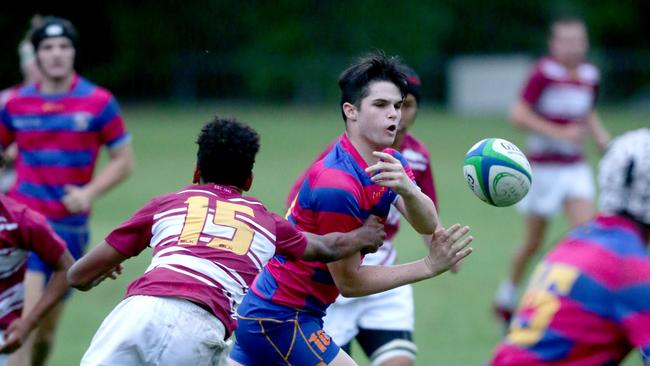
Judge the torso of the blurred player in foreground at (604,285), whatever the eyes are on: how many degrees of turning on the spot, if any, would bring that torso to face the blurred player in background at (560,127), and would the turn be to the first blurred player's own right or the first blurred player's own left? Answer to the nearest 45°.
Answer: approximately 45° to the first blurred player's own left

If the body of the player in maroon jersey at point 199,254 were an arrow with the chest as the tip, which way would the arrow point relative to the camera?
away from the camera

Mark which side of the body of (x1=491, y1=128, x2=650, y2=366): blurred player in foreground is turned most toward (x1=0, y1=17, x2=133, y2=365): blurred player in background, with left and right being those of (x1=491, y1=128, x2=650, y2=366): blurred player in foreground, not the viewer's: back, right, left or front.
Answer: left

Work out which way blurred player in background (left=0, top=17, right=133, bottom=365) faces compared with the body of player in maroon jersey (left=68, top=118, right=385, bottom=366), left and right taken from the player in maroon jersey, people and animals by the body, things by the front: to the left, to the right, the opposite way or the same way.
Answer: the opposite way

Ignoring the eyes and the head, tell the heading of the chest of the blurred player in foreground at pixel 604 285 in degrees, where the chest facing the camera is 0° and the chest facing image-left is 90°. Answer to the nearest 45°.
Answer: approximately 225°

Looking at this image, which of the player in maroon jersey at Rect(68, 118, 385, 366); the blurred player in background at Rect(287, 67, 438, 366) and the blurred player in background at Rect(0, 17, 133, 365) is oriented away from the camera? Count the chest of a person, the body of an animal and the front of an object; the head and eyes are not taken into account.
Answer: the player in maroon jersey

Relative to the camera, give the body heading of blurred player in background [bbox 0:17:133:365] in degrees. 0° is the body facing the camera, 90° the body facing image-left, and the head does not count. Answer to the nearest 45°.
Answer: approximately 0°

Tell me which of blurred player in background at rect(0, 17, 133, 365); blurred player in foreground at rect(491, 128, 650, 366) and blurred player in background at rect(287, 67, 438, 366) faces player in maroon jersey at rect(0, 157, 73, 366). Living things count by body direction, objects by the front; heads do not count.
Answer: blurred player in background at rect(0, 17, 133, 365)

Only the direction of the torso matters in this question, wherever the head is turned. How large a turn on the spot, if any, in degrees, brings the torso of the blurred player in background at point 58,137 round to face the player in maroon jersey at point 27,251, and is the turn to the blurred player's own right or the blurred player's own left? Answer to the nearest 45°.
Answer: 0° — they already face them

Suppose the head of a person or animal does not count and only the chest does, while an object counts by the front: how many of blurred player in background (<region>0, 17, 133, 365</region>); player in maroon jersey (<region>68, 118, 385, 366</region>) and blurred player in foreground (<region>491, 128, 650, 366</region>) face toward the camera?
1
